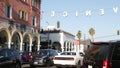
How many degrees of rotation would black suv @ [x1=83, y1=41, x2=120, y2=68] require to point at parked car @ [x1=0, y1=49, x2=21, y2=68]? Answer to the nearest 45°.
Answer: approximately 90° to its left

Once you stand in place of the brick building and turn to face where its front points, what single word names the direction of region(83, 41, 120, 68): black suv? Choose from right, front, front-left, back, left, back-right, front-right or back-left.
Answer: front-right

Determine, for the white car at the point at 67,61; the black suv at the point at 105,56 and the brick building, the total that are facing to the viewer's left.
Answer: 0

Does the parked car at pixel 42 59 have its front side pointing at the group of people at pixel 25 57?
no

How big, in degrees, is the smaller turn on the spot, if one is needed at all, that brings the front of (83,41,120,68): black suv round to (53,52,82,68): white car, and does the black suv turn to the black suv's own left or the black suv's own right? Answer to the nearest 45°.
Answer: approximately 45° to the black suv's own left

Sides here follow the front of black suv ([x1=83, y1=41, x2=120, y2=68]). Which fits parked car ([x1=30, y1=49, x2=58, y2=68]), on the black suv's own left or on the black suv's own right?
on the black suv's own left

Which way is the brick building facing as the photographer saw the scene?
facing the viewer and to the right of the viewer

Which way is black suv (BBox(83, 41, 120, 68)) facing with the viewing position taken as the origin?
facing away from the viewer and to the right of the viewer

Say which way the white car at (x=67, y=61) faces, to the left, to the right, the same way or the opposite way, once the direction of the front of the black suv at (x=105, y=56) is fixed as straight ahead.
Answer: the same way

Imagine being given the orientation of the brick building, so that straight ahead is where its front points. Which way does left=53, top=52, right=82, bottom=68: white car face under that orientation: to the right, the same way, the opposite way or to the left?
to the left

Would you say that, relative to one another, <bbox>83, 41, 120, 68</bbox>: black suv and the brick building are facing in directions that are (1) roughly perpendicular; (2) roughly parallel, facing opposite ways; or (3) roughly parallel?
roughly perpendicular

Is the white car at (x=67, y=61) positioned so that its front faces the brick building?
no

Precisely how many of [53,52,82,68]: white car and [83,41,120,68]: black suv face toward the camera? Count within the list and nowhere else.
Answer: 0
